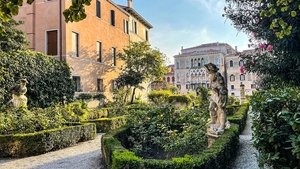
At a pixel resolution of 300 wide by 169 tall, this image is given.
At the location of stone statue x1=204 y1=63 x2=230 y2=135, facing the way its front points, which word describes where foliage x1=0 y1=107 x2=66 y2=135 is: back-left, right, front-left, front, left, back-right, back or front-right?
front-right

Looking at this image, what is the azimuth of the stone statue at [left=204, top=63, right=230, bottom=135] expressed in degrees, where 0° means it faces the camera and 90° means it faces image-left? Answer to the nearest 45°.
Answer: approximately 45°

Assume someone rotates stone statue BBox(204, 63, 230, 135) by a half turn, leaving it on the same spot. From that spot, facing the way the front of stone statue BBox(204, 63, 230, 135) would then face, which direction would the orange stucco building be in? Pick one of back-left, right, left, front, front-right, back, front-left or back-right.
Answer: left

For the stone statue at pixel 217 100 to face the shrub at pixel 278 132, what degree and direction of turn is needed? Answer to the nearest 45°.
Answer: approximately 45° to its left

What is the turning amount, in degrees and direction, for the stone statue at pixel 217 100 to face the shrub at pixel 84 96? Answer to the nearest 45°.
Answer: approximately 90° to its right

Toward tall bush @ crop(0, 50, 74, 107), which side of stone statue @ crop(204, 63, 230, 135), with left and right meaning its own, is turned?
right

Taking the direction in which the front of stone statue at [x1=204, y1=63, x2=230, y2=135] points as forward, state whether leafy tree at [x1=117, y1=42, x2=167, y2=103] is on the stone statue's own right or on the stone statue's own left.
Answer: on the stone statue's own right
